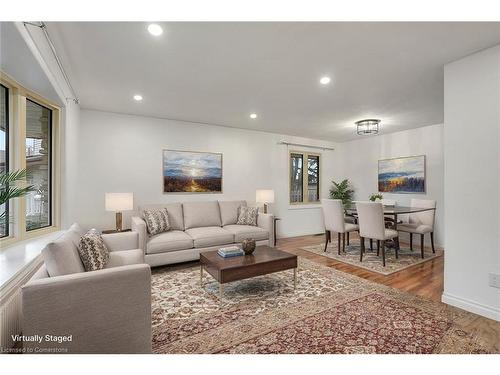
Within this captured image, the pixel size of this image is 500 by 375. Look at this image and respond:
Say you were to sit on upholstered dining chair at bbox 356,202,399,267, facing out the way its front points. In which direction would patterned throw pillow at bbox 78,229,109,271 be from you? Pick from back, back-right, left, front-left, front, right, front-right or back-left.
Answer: back

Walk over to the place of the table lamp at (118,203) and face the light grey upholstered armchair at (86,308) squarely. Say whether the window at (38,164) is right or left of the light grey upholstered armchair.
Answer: right

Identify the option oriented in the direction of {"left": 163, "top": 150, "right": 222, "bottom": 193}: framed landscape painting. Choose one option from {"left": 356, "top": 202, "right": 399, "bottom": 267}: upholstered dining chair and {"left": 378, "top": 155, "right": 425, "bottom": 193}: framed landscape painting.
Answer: {"left": 378, "top": 155, "right": 425, "bottom": 193}: framed landscape painting

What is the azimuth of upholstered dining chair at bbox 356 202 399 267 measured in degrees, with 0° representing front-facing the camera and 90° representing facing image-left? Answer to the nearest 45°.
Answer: approximately 225°

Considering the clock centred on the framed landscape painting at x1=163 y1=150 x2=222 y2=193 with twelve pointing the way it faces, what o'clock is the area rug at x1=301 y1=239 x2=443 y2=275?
The area rug is roughly at 10 o'clock from the framed landscape painting.

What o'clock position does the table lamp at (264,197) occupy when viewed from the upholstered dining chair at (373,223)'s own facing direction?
The table lamp is roughly at 8 o'clock from the upholstered dining chair.

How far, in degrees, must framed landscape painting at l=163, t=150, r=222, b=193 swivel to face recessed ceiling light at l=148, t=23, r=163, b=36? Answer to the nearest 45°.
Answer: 0° — it already faces it

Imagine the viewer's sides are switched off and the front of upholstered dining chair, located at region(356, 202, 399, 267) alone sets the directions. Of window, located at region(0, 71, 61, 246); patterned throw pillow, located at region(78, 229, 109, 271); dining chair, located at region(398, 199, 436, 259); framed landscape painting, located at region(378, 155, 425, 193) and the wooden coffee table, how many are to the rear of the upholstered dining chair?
3

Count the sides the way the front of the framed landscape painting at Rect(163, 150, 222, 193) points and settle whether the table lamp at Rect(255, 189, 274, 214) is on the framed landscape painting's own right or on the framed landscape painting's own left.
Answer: on the framed landscape painting's own left

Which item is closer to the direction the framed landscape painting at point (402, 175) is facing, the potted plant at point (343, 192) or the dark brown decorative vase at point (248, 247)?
the dark brown decorative vase

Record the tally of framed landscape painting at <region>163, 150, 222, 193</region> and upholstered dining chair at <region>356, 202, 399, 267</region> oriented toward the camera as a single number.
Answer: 1

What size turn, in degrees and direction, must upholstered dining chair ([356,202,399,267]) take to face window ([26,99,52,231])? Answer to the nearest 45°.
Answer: approximately 180°

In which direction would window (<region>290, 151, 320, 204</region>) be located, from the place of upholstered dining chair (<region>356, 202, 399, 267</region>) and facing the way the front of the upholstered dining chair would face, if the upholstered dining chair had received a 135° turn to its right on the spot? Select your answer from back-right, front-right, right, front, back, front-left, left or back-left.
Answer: back-right

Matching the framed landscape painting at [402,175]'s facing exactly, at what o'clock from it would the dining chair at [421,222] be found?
The dining chair is roughly at 10 o'clock from the framed landscape painting.
